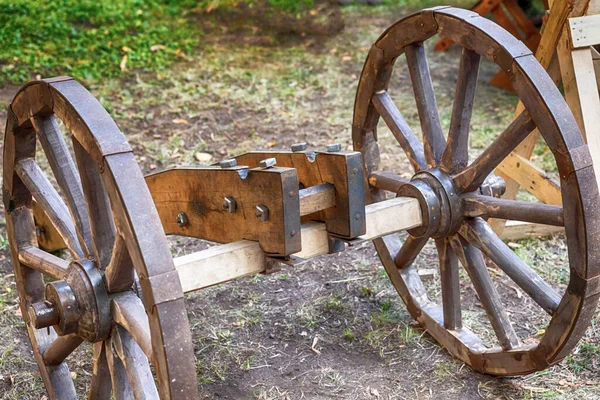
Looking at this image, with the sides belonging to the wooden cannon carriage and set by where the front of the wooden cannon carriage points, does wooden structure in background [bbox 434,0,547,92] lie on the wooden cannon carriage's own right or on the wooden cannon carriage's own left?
on the wooden cannon carriage's own left

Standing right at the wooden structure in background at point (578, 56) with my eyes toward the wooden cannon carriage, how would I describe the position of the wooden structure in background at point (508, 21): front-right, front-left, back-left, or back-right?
back-right

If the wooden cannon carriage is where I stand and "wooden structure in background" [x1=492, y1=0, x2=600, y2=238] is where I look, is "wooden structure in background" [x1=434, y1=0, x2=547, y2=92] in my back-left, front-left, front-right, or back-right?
front-left

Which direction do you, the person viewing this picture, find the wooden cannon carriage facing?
facing the viewer and to the right of the viewer

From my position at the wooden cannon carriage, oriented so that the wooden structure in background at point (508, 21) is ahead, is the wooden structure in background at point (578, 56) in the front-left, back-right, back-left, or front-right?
front-right

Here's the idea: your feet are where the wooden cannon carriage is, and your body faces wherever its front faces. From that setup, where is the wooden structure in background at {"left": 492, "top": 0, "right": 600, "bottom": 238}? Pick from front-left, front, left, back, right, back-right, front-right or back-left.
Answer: left
